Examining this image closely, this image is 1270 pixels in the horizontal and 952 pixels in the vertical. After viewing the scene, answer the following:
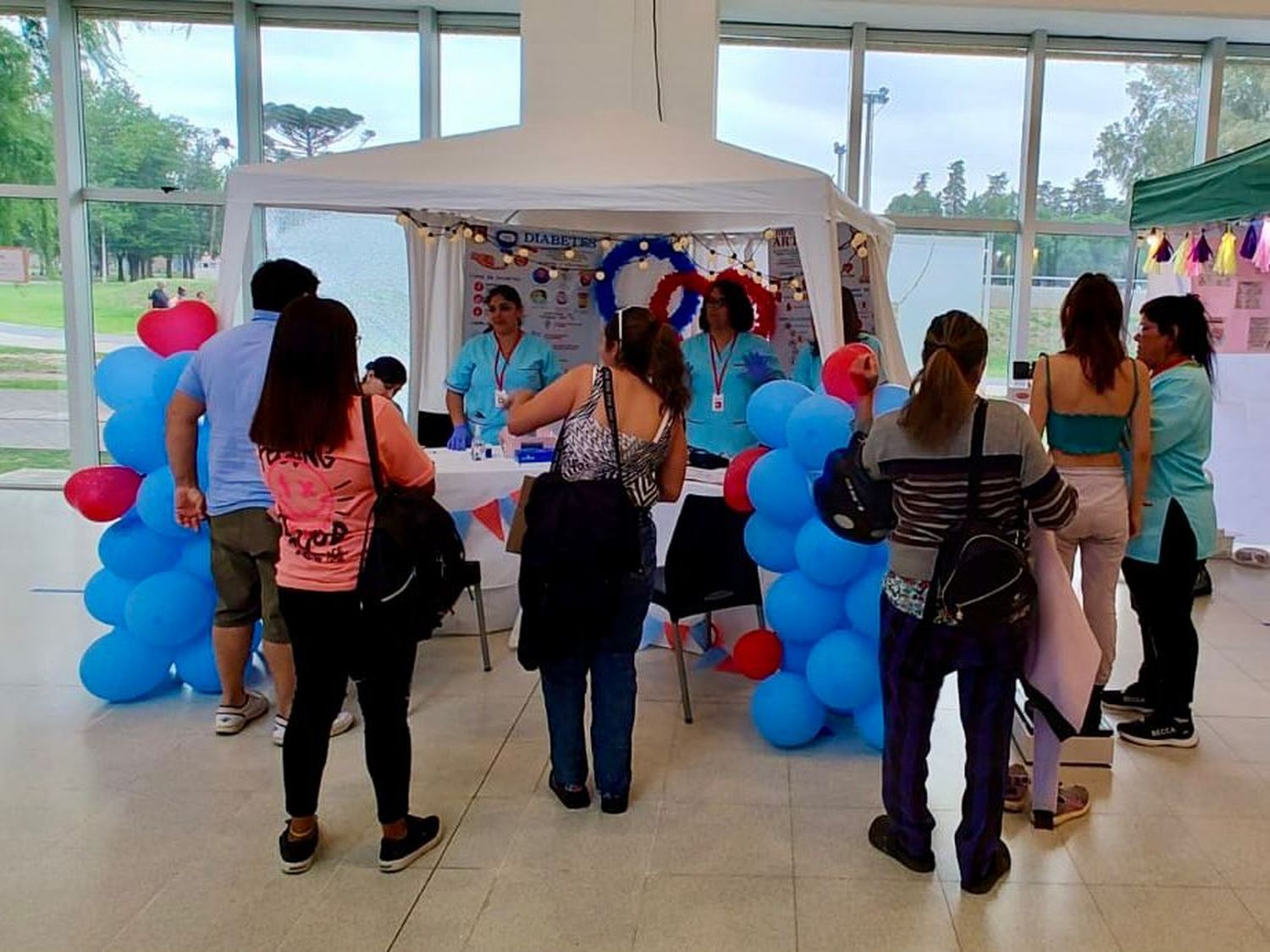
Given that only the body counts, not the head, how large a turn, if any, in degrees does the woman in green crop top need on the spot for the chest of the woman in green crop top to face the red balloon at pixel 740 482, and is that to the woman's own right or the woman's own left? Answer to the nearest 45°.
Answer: approximately 90° to the woman's own left

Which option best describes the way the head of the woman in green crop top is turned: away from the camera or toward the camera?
away from the camera

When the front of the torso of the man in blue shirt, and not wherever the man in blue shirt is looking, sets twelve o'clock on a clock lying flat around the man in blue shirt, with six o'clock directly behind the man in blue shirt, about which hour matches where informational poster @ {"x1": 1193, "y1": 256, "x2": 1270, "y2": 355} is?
The informational poster is roughly at 1 o'clock from the man in blue shirt.

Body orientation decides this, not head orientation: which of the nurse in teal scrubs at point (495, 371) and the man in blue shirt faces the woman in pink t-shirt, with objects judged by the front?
the nurse in teal scrubs

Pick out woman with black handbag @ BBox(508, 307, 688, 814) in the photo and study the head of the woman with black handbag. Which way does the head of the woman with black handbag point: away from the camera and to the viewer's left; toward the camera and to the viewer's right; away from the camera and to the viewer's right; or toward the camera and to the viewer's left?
away from the camera and to the viewer's left

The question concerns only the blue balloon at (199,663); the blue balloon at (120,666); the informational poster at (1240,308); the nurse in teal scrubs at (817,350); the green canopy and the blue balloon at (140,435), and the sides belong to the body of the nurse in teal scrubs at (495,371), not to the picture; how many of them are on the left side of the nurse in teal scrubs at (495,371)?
3

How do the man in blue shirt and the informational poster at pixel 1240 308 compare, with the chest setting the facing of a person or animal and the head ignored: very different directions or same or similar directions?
very different directions

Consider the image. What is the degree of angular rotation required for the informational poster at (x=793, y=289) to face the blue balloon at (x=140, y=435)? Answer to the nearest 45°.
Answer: approximately 45° to its right

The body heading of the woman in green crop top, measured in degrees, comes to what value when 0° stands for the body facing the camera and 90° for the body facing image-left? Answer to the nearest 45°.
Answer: approximately 180°

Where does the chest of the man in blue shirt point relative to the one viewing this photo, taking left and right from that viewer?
facing away from the viewer and to the right of the viewer
